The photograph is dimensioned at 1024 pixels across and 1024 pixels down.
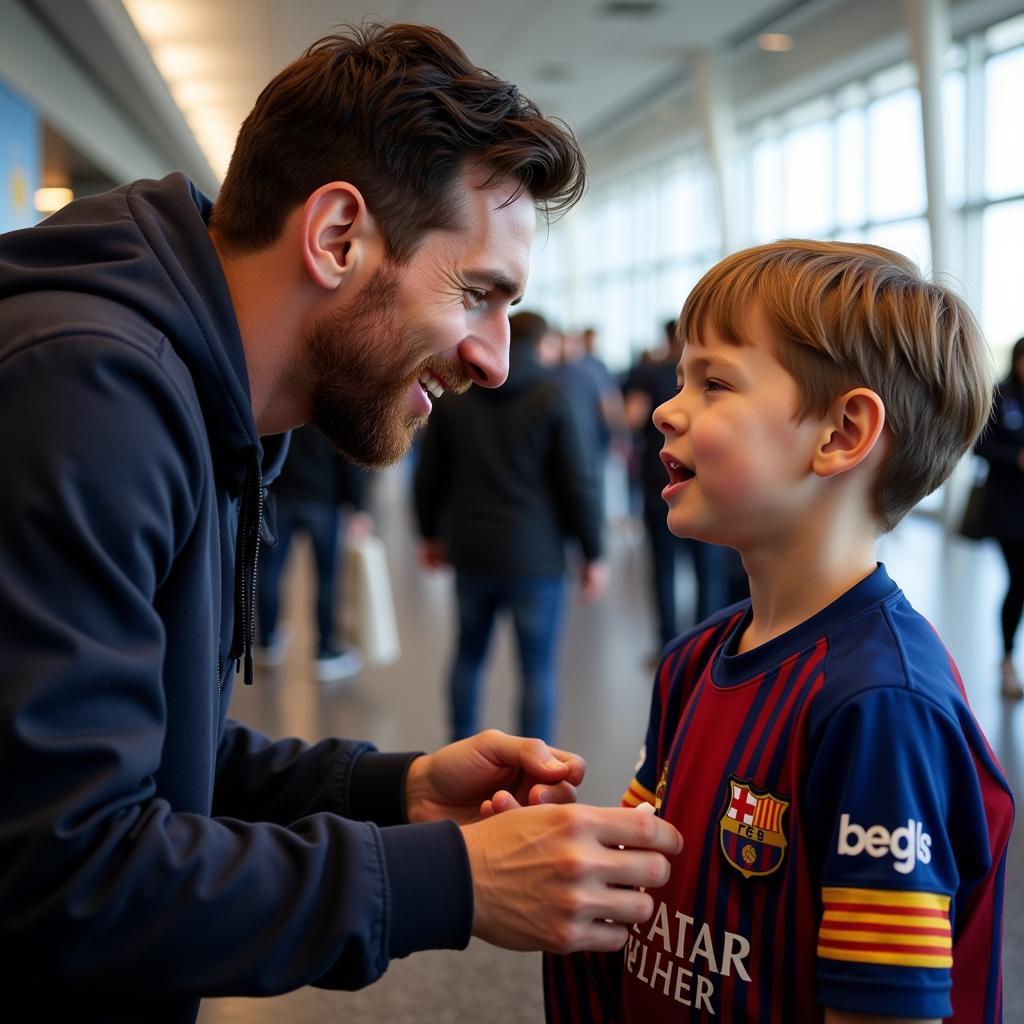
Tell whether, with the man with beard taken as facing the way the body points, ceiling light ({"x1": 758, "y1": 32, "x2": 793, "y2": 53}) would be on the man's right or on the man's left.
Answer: on the man's left

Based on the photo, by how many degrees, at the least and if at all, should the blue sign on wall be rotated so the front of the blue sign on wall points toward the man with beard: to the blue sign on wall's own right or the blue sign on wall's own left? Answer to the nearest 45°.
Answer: approximately 45° to the blue sign on wall's own right

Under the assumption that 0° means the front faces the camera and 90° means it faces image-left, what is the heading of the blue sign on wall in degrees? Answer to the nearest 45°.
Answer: approximately 315°

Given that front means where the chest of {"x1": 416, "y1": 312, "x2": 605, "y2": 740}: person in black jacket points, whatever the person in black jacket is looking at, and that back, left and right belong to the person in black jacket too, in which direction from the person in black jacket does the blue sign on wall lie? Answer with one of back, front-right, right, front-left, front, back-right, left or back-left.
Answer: front-left

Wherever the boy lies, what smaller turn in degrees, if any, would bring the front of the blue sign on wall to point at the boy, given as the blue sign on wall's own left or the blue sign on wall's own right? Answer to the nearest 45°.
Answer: approximately 45° to the blue sign on wall's own right

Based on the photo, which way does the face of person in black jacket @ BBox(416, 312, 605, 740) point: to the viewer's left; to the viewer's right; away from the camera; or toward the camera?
away from the camera

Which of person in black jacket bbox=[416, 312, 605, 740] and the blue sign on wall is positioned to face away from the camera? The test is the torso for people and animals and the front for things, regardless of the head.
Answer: the person in black jacket

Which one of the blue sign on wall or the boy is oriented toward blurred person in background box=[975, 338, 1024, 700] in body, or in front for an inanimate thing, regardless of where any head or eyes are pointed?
the blue sign on wall

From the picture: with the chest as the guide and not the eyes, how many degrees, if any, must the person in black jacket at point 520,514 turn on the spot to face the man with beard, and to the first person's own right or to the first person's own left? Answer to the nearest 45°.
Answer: approximately 180°

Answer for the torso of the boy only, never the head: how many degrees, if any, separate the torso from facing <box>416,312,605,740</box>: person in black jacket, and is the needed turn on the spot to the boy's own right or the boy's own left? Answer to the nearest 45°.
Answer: approximately 135° to the boy's own right

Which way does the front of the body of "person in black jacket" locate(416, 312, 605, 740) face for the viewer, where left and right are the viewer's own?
facing away from the viewer

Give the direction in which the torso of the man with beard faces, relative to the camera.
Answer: to the viewer's right

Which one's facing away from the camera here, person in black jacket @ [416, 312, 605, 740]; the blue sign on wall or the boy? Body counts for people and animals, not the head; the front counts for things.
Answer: the person in black jacket

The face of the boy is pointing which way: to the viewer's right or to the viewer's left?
to the viewer's left

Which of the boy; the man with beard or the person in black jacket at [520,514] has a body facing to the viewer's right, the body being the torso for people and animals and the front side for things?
the man with beard
